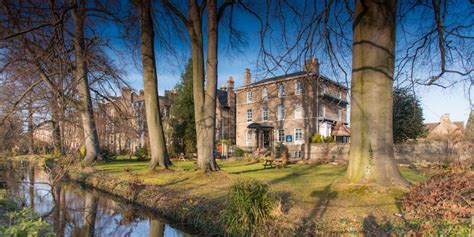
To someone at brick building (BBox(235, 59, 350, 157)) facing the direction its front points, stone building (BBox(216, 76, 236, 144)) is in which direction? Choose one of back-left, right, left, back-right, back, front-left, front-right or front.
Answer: right

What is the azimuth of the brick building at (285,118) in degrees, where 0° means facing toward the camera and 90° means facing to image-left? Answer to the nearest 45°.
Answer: approximately 45°

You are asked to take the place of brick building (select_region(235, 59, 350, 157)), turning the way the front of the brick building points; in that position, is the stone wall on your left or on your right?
on your left

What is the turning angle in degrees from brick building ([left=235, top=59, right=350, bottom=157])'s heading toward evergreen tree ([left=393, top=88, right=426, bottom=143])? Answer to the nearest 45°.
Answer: approximately 90° to its left

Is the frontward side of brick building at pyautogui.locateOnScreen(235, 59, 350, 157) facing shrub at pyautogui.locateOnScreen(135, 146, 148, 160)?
yes

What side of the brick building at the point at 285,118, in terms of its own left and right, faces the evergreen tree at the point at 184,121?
front

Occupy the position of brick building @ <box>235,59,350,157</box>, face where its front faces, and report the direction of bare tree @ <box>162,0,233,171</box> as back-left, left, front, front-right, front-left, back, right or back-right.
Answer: front-left

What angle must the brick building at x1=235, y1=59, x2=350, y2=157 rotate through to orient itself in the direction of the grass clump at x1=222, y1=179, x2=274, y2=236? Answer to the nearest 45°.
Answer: approximately 45° to its left
